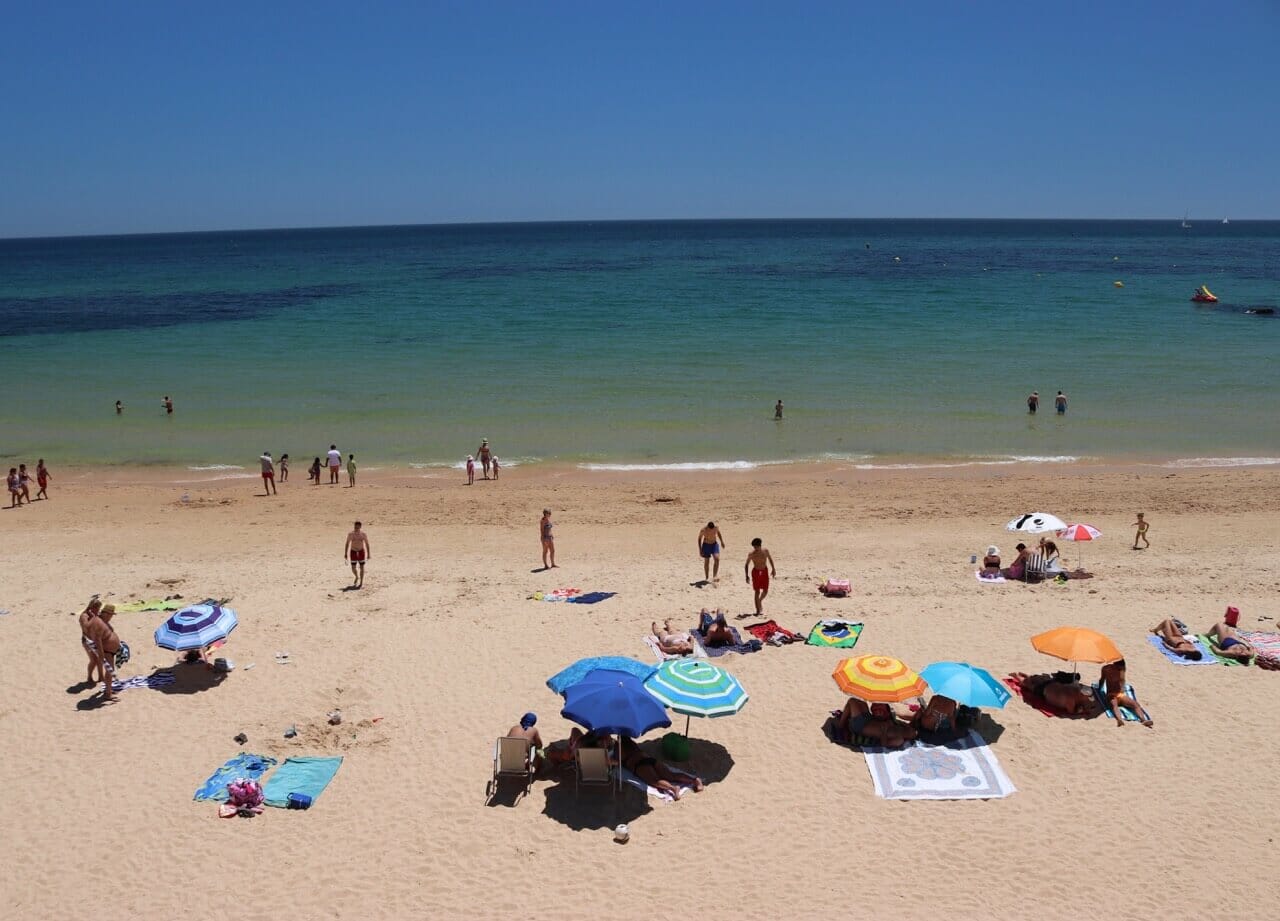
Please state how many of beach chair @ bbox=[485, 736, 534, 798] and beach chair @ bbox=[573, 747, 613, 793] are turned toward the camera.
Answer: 0

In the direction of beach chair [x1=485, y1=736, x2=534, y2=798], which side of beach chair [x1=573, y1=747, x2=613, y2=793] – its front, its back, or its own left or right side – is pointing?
left

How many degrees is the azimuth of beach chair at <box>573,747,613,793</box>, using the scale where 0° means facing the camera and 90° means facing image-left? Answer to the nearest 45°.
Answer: approximately 180°

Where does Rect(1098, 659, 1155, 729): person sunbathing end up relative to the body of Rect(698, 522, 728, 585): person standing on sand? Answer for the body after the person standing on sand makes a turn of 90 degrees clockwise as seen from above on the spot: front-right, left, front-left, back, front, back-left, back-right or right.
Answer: back-left

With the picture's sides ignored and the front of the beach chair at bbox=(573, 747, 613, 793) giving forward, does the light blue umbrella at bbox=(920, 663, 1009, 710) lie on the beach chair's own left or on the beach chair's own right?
on the beach chair's own right

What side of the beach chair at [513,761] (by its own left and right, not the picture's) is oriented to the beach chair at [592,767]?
right

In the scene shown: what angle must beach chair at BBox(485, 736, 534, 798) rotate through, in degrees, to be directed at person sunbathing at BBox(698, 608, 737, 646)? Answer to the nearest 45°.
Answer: approximately 45° to its right

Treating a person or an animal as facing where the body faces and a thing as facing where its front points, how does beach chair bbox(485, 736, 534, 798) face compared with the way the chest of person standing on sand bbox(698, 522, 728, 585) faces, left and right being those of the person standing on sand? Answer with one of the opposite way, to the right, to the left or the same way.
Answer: the opposite way

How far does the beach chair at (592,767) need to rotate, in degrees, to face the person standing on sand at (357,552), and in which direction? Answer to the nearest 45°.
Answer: approximately 45° to its left

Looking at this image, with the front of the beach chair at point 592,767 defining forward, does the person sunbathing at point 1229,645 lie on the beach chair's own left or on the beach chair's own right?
on the beach chair's own right

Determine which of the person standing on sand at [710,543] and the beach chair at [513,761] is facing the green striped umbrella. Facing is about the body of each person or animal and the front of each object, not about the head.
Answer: the person standing on sand

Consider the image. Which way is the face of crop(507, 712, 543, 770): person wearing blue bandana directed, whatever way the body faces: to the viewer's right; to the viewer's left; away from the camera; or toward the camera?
away from the camera

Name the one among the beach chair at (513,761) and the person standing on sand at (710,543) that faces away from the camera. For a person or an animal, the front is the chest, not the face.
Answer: the beach chair

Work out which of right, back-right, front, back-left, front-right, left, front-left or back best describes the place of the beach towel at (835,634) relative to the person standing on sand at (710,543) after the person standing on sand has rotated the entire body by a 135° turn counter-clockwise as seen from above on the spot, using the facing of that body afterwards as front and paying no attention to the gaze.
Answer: right

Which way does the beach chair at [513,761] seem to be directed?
away from the camera

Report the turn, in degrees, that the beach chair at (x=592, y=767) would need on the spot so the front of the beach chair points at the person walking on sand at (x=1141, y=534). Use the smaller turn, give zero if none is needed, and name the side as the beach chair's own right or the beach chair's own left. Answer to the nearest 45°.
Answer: approximately 45° to the beach chair's own right
